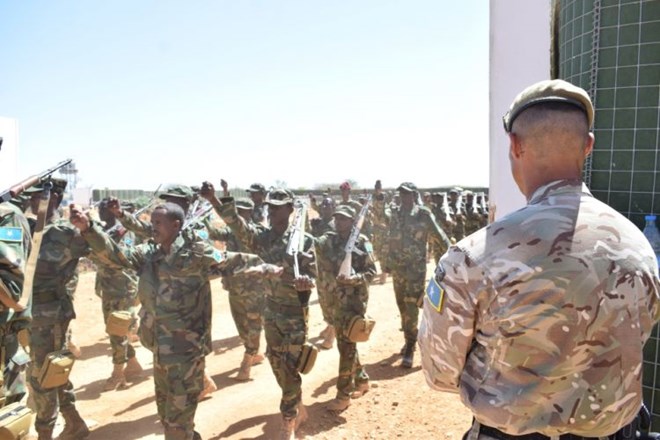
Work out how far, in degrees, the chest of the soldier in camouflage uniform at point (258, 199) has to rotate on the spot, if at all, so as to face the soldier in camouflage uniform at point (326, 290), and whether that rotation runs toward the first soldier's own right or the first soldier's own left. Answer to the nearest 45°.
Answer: approximately 90° to the first soldier's own left

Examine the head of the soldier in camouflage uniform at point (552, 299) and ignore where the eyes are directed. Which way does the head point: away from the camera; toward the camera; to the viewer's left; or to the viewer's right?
away from the camera

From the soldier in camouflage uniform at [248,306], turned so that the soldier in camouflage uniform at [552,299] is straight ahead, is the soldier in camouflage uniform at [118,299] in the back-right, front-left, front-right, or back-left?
back-right

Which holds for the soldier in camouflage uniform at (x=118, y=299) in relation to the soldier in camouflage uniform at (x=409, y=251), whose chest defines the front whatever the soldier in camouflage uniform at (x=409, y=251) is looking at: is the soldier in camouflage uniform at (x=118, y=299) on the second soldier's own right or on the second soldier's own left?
on the second soldier's own right

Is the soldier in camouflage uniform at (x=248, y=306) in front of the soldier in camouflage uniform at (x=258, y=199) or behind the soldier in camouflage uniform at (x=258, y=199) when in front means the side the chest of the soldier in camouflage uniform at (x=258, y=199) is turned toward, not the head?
in front

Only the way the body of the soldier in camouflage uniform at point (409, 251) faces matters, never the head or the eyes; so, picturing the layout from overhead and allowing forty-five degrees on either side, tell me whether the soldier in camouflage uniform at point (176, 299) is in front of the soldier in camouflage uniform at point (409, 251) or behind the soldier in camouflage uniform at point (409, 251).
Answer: in front

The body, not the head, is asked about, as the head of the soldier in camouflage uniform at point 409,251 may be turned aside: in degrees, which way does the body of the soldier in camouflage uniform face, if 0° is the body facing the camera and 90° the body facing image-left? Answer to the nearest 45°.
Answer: approximately 0°
